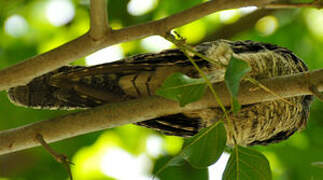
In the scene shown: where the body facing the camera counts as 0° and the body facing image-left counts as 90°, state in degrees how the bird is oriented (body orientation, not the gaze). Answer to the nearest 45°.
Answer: approximately 270°

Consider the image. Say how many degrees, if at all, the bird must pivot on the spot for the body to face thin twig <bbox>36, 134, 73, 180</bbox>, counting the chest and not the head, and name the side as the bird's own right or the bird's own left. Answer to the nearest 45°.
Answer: approximately 135° to the bird's own right

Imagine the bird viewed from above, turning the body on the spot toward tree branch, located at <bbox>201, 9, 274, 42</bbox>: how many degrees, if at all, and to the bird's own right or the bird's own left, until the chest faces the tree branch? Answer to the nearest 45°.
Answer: approximately 45° to the bird's own left
